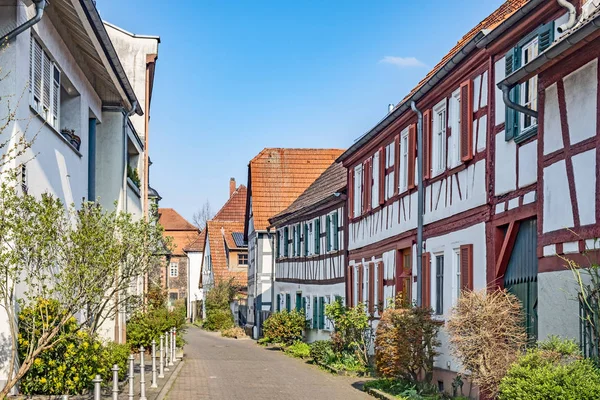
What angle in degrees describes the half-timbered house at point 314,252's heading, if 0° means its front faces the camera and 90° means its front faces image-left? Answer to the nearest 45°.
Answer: approximately 45°

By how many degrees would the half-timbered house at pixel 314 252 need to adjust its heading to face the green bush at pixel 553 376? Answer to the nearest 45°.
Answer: approximately 45° to its left

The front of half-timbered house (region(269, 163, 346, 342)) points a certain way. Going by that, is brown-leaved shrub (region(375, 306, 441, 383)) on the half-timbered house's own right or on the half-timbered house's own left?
on the half-timbered house's own left
